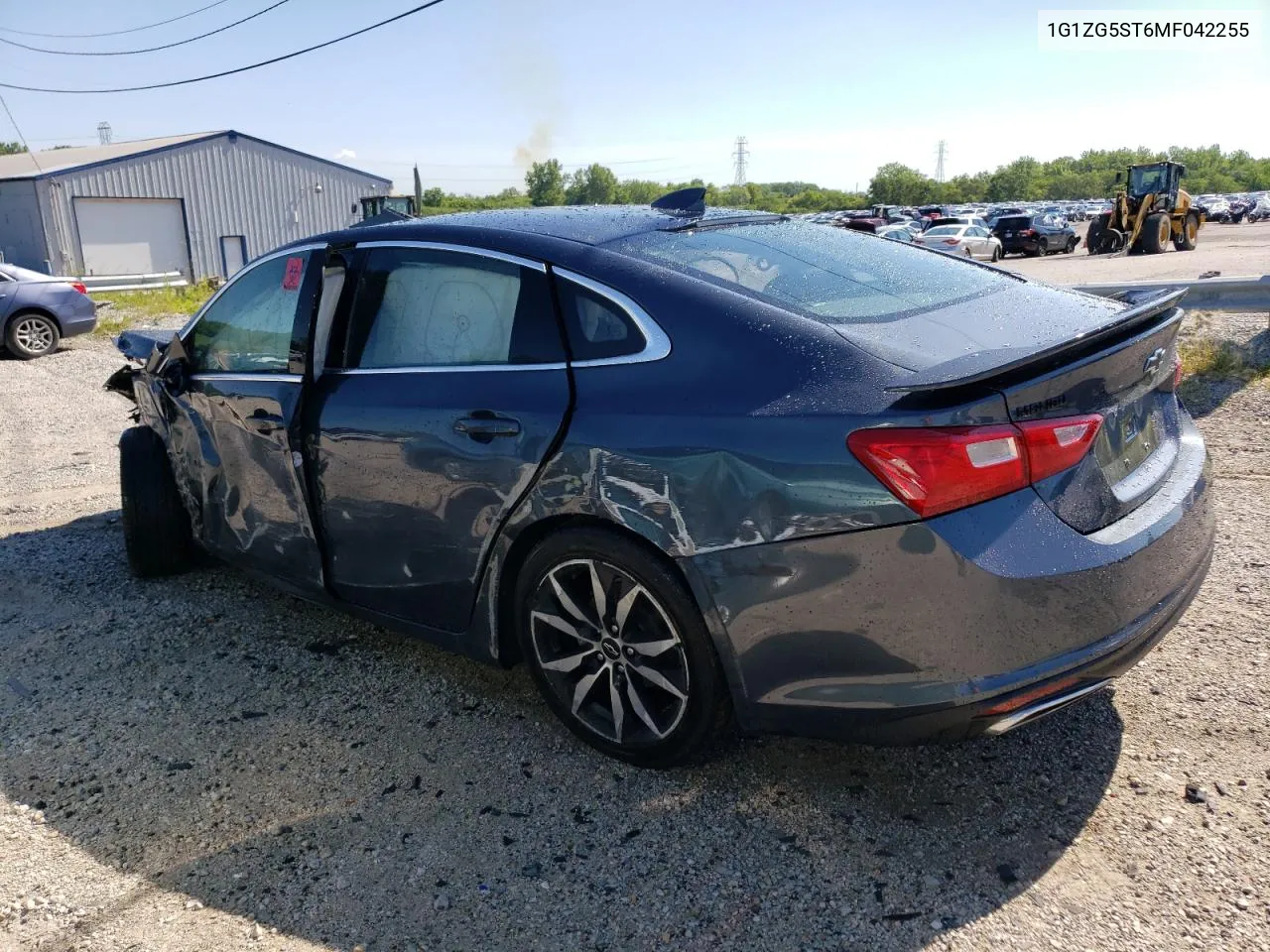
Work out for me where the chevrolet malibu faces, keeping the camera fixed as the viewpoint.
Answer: facing away from the viewer and to the left of the viewer

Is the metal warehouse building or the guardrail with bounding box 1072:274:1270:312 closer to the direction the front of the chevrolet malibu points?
the metal warehouse building

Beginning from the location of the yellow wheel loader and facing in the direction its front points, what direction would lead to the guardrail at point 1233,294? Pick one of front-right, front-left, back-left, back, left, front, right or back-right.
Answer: front-left

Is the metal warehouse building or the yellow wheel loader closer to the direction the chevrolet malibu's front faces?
the metal warehouse building

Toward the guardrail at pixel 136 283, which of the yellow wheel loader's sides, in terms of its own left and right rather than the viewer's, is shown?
front

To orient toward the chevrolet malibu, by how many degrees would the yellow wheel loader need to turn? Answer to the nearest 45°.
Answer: approximately 45° to its left

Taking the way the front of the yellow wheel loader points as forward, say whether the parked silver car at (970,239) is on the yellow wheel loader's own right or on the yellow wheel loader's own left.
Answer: on the yellow wheel loader's own right

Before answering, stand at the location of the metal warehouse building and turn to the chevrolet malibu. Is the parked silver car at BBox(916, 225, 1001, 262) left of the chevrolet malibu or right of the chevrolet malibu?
left

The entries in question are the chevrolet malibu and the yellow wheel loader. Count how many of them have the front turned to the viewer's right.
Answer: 0
